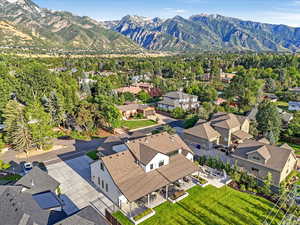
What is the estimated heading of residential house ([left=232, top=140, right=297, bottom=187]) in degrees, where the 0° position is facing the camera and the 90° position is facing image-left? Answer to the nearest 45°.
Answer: approximately 45°

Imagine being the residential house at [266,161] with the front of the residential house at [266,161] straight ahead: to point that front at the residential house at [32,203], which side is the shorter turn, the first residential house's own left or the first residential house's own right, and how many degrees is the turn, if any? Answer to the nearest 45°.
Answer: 0° — it already faces it

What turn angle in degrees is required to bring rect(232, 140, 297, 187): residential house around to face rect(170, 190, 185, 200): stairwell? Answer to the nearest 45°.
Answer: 0° — it already faces it

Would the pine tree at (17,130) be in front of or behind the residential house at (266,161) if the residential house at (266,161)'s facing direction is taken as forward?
in front

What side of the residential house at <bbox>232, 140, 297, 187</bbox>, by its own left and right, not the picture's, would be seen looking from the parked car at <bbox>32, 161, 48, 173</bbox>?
front

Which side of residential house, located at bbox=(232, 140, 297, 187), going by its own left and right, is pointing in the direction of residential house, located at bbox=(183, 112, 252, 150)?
right

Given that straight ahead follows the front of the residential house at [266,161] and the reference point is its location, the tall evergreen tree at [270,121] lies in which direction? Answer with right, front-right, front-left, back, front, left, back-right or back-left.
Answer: back-right

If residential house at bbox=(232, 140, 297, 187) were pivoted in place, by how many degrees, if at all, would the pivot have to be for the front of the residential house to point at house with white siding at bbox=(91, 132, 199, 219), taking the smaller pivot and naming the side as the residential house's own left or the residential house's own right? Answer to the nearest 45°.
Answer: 0° — it already faces it

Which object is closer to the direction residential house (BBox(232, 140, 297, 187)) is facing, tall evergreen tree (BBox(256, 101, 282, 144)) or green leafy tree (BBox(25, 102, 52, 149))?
the green leafy tree

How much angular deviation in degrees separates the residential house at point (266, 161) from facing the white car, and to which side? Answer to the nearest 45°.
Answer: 0° — it already faces it
